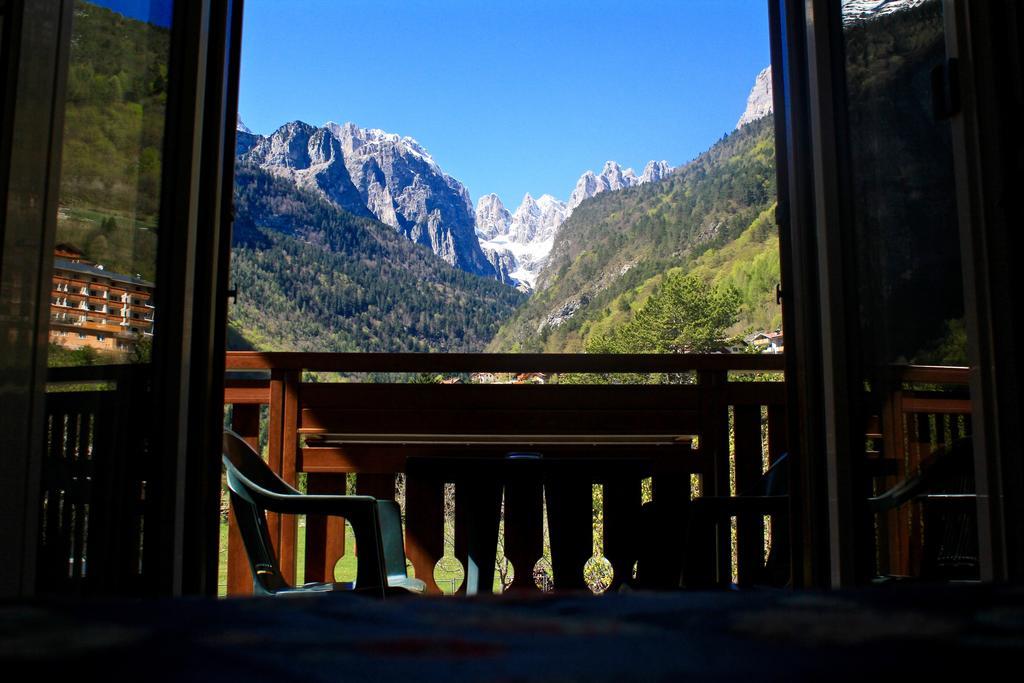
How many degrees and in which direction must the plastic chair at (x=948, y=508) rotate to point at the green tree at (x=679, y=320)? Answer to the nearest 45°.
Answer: approximately 90° to its right

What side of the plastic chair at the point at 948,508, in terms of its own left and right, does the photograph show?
left

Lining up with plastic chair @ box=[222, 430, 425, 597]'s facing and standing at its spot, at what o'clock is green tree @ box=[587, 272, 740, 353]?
The green tree is roughly at 10 o'clock from the plastic chair.

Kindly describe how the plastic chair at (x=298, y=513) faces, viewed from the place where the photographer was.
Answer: facing to the right of the viewer

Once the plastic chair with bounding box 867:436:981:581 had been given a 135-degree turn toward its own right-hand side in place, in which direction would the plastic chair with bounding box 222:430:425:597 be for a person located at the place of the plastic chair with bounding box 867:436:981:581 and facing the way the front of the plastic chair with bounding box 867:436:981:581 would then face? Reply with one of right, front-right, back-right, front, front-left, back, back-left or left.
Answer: back-left
